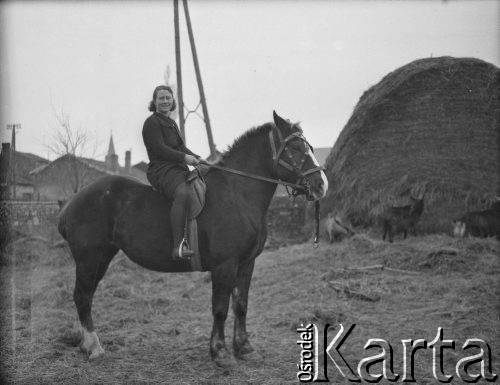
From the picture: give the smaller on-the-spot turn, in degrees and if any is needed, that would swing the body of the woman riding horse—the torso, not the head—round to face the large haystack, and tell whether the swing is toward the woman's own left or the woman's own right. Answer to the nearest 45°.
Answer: approximately 45° to the woman's own left

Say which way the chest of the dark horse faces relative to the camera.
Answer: to the viewer's right

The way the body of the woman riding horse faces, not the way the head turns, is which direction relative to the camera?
to the viewer's right

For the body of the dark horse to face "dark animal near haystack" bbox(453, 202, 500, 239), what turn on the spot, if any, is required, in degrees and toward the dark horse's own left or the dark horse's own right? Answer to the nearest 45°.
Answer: approximately 45° to the dark horse's own left

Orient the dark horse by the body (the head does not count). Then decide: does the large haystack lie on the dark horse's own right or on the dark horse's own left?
on the dark horse's own left
